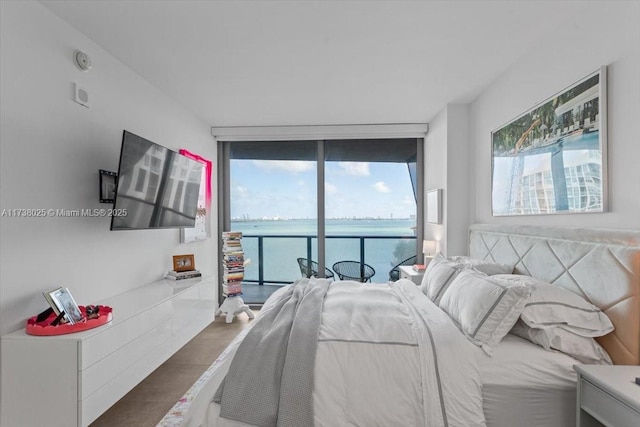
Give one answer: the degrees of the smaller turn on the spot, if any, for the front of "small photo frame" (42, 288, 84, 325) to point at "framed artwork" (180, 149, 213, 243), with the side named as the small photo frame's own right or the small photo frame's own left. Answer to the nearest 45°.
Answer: approximately 90° to the small photo frame's own left

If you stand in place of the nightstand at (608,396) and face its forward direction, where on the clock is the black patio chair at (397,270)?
The black patio chair is roughly at 3 o'clock from the nightstand.

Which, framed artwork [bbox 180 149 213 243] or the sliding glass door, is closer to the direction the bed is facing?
the framed artwork

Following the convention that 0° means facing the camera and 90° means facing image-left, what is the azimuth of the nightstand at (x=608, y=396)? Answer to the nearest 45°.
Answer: approximately 45°

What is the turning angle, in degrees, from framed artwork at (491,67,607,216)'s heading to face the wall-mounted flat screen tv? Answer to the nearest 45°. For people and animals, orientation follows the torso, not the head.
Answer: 0° — it already faces it

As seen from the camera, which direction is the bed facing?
to the viewer's left

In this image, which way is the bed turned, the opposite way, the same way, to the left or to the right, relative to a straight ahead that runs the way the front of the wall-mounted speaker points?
the opposite way

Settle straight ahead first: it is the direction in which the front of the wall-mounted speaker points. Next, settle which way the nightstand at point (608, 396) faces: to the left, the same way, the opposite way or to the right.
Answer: the opposite way

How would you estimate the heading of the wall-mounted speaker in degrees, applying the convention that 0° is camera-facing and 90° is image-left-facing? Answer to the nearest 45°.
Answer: approximately 315°

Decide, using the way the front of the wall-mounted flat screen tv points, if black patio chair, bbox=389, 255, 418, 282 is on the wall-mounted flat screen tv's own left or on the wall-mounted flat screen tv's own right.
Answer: on the wall-mounted flat screen tv's own left

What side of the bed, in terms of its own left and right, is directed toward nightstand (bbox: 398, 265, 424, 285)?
right

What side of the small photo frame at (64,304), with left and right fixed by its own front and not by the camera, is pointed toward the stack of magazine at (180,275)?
left
